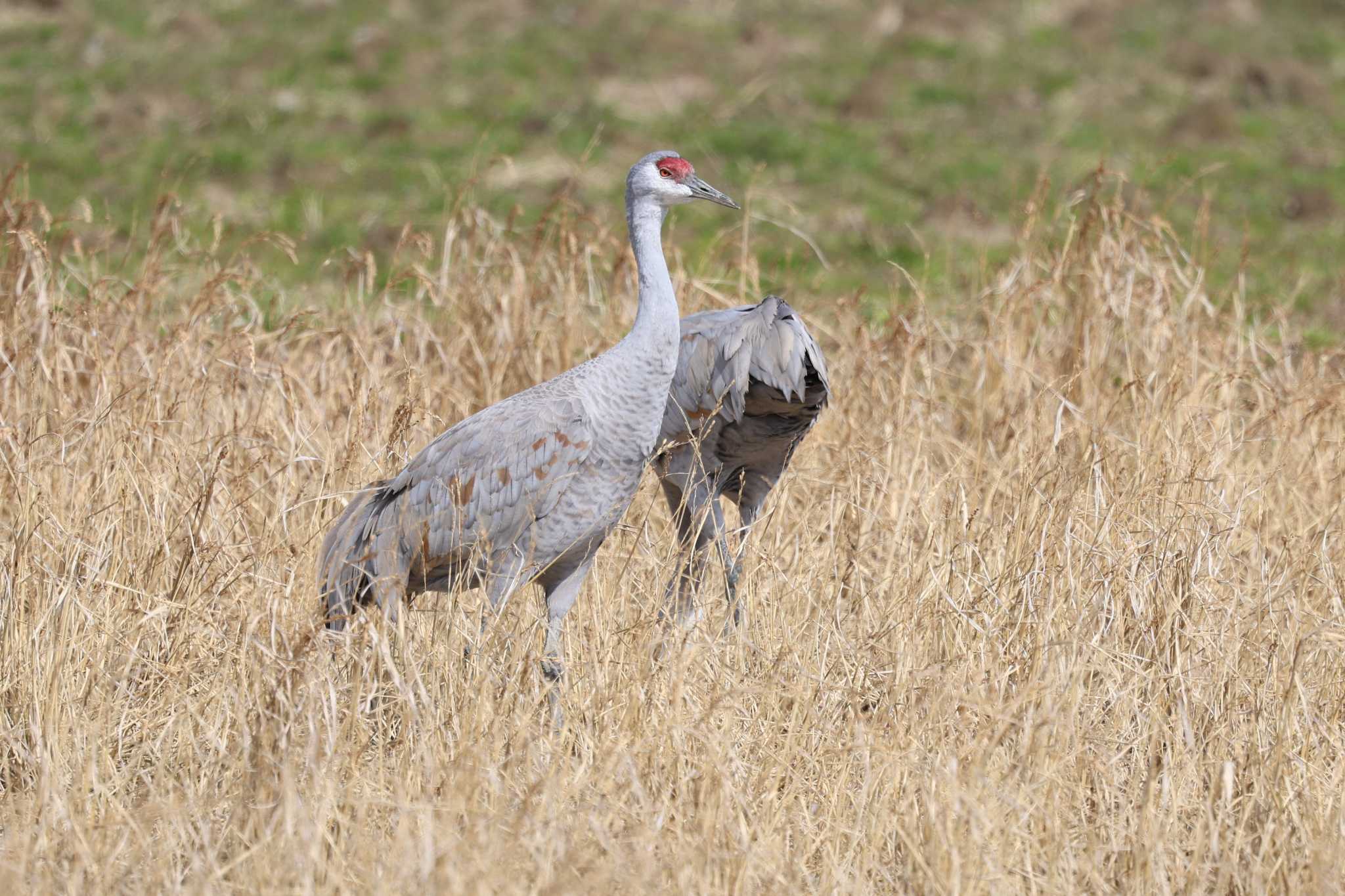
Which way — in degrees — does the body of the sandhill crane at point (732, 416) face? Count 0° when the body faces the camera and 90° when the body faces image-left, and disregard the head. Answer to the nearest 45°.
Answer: approximately 135°
